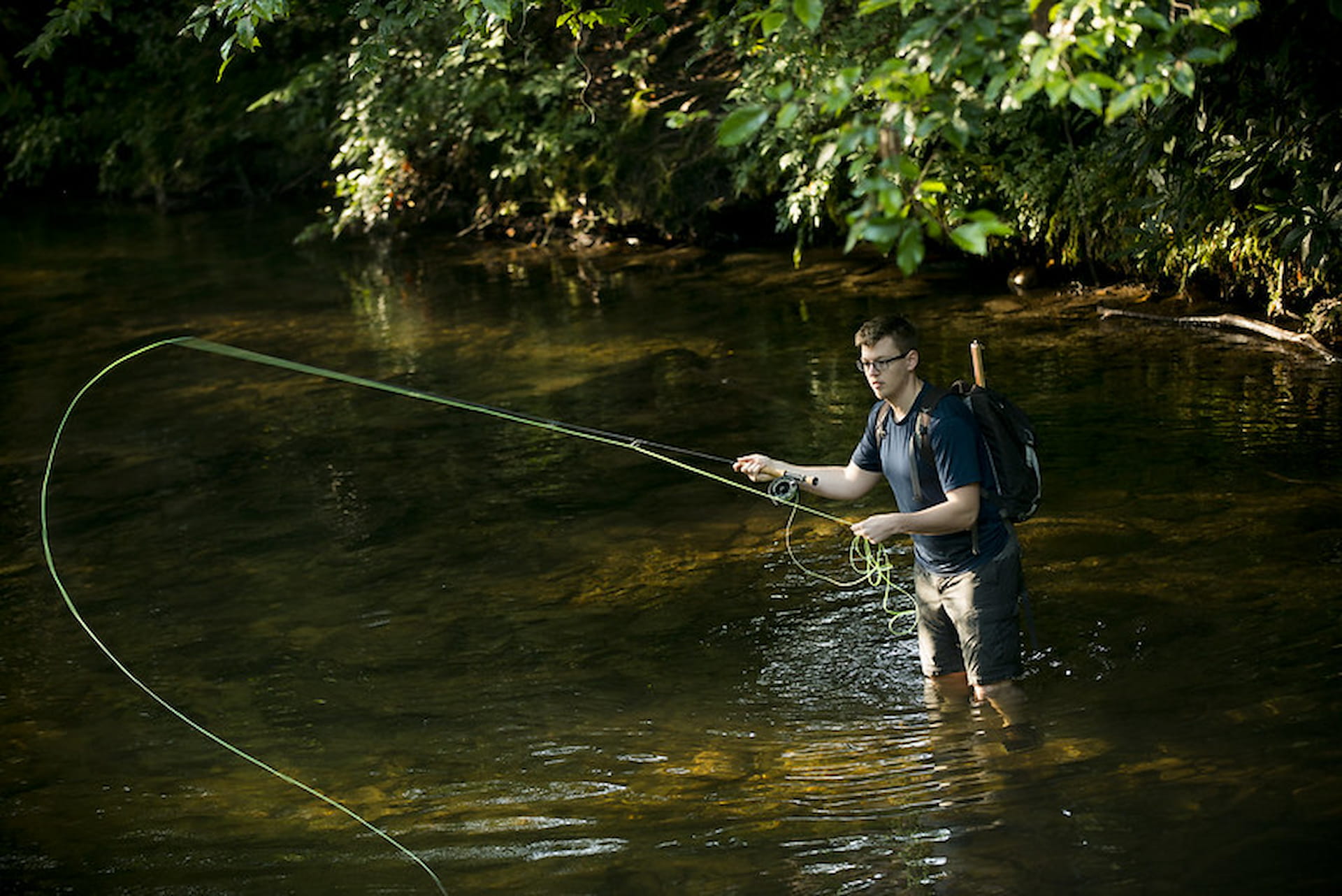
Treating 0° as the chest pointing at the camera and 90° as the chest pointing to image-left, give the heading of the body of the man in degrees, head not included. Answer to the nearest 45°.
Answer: approximately 45°

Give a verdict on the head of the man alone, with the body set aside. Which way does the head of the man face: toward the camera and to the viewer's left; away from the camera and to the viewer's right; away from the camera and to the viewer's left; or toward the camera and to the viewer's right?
toward the camera and to the viewer's left

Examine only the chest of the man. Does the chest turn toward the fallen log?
no
